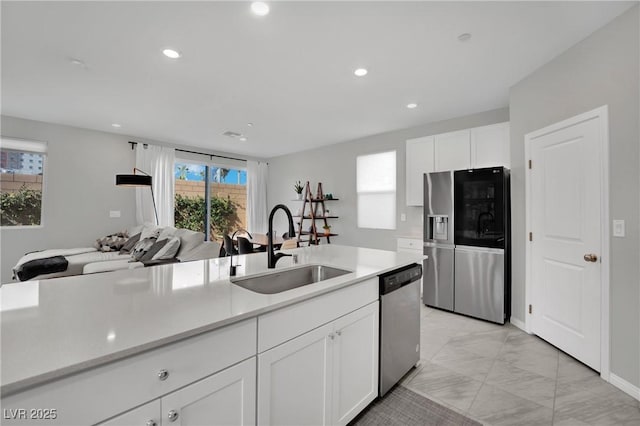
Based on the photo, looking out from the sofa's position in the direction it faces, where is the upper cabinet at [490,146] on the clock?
The upper cabinet is roughly at 9 o'clock from the sofa.

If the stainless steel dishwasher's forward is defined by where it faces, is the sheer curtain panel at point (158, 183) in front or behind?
behind

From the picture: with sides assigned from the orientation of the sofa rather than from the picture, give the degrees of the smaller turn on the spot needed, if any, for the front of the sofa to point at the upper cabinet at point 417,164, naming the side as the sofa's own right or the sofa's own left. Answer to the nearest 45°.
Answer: approximately 90° to the sofa's own left

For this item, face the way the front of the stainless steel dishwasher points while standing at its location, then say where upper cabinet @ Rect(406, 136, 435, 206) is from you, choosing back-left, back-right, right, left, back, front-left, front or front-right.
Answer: back-left

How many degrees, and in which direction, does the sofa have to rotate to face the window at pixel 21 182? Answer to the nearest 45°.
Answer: approximately 90° to its right

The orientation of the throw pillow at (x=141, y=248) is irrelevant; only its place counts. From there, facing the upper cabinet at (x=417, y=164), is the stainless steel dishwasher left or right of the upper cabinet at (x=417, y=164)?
right
